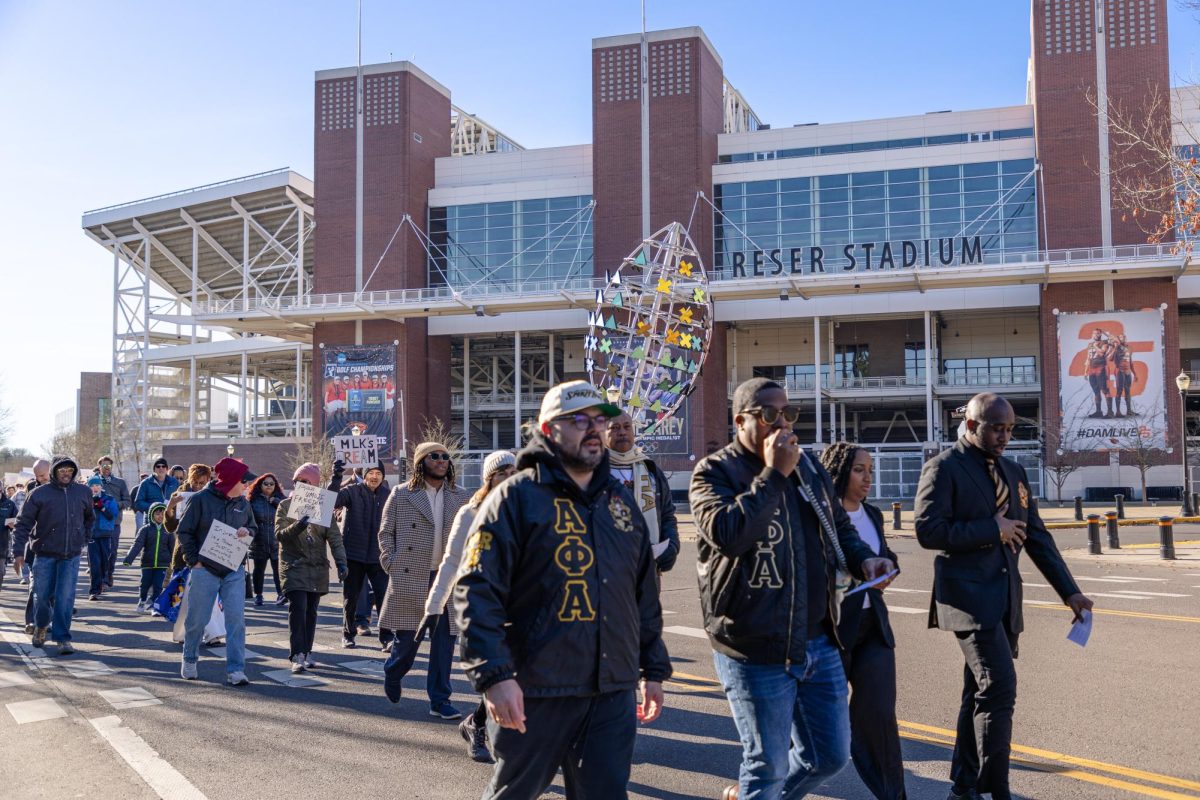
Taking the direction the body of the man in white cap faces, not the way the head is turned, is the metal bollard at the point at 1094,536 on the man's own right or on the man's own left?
on the man's own left

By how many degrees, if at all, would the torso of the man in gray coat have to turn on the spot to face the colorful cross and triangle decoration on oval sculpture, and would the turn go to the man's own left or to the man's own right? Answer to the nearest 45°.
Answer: approximately 135° to the man's own left

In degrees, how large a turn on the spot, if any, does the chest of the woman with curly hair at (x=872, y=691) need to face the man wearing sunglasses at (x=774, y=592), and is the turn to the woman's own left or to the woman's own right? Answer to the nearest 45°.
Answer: approximately 45° to the woman's own right

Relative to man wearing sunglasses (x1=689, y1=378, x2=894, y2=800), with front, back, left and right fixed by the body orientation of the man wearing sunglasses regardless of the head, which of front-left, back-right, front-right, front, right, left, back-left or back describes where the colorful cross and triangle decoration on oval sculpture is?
back-left

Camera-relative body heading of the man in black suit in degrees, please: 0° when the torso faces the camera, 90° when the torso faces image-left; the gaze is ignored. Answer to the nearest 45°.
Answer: approximately 315°

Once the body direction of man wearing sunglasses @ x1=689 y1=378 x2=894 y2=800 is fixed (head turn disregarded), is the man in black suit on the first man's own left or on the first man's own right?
on the first man's own left

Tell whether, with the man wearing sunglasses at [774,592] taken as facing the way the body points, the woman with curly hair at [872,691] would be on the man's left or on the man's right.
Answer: on the man's left

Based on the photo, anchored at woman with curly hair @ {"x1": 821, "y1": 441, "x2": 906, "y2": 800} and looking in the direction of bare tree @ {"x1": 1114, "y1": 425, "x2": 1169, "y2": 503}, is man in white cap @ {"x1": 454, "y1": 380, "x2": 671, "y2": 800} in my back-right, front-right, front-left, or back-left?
back-left

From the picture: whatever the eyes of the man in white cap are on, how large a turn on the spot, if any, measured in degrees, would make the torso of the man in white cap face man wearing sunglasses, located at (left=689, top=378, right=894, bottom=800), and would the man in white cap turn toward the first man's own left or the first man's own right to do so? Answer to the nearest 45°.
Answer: approximately 90° to the first man's own left
